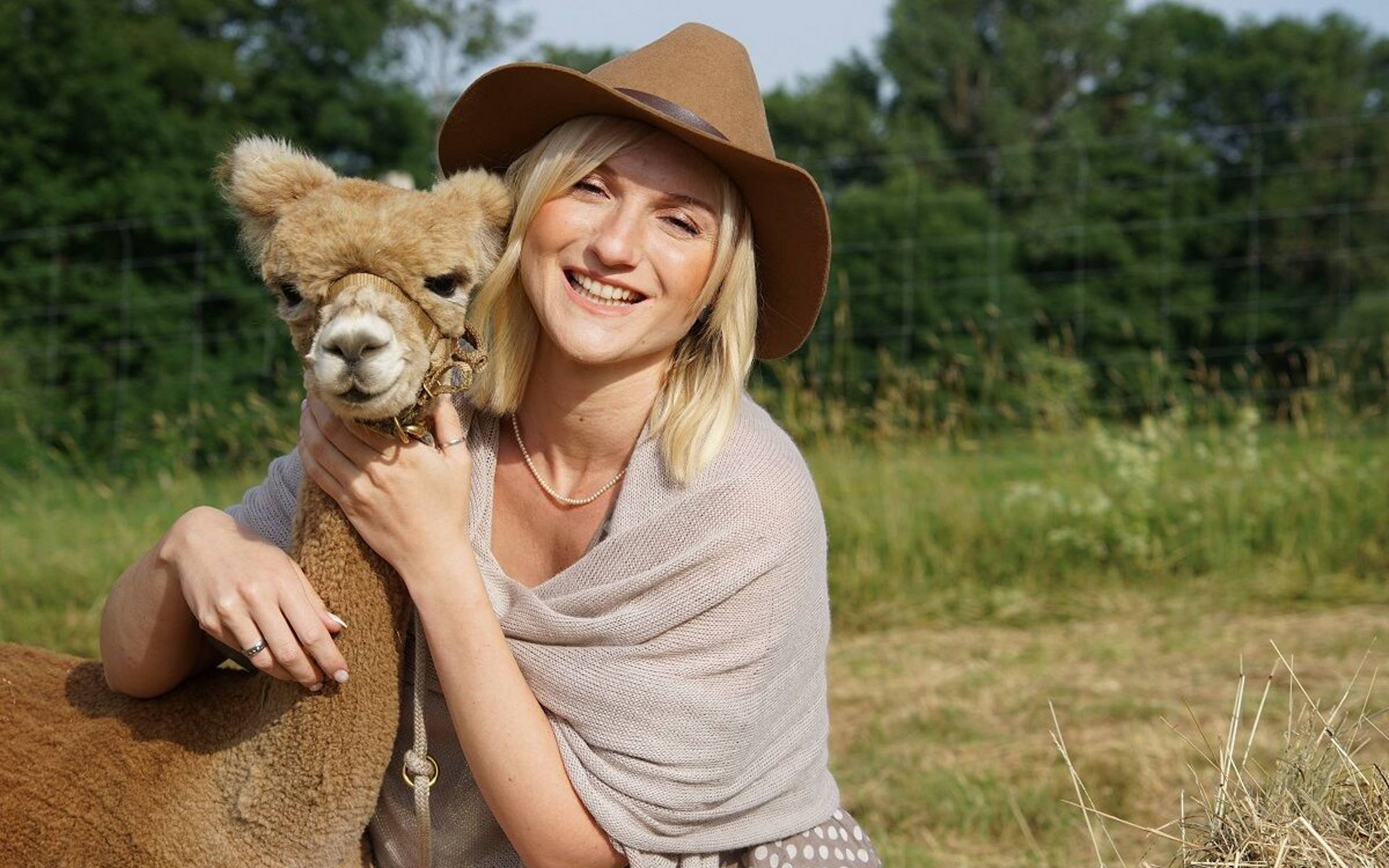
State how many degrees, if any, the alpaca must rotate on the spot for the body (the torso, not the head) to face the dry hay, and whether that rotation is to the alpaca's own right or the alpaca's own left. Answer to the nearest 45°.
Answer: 0° — it already faces it

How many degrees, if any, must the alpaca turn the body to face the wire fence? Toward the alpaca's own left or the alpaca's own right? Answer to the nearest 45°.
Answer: approximately 45° to the alpaca's own left

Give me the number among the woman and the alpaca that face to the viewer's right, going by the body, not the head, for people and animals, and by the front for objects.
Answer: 1

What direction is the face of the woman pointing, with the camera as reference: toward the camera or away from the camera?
toward the camera

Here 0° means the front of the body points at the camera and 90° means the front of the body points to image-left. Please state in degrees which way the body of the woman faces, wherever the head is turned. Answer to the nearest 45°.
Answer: approximately 45°

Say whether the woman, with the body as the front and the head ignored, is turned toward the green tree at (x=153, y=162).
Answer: no

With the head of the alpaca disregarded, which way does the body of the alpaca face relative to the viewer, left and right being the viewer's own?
facing to the right of the viewer

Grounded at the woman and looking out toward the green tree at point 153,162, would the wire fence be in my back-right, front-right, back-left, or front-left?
front-right

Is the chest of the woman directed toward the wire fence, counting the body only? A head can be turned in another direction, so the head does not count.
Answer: no

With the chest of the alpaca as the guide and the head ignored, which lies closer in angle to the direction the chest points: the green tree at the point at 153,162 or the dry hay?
the dry hay

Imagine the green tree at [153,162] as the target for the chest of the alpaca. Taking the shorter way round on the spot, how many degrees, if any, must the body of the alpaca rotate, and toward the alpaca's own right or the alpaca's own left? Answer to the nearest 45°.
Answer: approximately 90° to the alpaca's own left
